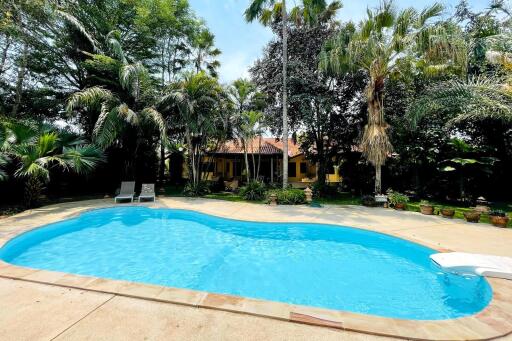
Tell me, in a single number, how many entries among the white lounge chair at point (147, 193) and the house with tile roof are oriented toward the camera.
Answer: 2

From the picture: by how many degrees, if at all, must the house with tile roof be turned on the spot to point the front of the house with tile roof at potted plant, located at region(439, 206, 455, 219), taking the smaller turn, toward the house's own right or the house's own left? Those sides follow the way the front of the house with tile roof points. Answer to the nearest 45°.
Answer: approximately 45° to the house's own left

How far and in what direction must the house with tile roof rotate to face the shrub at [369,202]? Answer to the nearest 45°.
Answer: approximately 45° to its left

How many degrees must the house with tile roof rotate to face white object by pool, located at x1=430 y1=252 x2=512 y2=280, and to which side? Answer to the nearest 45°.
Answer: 0° — it already faces it

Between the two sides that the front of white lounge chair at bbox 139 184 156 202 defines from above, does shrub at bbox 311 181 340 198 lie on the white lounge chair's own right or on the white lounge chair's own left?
on the white lounge chair's own left

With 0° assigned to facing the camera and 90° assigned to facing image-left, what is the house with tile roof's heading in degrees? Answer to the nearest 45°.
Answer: approximately 0°

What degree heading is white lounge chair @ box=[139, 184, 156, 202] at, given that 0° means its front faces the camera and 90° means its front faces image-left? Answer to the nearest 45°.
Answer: approximately 0°

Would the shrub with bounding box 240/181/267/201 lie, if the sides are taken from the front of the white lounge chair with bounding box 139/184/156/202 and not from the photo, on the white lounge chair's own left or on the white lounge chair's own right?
on the white lounge chair's own left
